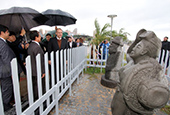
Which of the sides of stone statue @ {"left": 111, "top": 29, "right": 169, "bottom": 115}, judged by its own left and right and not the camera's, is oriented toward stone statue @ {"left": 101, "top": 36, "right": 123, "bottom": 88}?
right

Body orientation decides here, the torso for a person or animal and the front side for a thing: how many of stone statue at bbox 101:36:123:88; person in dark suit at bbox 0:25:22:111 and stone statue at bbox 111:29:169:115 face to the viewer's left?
2

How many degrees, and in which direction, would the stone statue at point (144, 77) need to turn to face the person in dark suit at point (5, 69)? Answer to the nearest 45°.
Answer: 0° — it already faces them

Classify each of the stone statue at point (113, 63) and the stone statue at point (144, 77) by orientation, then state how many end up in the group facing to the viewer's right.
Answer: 0

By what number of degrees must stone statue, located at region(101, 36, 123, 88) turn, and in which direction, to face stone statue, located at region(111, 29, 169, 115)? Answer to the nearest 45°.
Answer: approximately 90° to its left

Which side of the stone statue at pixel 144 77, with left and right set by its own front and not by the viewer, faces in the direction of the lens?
left

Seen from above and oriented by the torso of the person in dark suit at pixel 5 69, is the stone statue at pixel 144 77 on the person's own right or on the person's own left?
on the person's own right

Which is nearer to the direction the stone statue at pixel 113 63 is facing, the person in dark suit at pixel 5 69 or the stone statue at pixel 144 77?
the person in dark suit

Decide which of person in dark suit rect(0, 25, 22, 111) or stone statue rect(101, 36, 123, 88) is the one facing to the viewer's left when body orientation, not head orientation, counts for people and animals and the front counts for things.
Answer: the stone statue

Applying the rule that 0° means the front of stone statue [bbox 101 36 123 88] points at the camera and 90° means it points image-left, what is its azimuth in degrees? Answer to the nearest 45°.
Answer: approximately 90°

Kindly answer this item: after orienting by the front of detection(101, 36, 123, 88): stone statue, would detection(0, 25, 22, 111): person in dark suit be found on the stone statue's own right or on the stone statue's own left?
on the stone statue's own left

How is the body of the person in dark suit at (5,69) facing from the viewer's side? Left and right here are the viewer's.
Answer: facing to the right of the viewer
